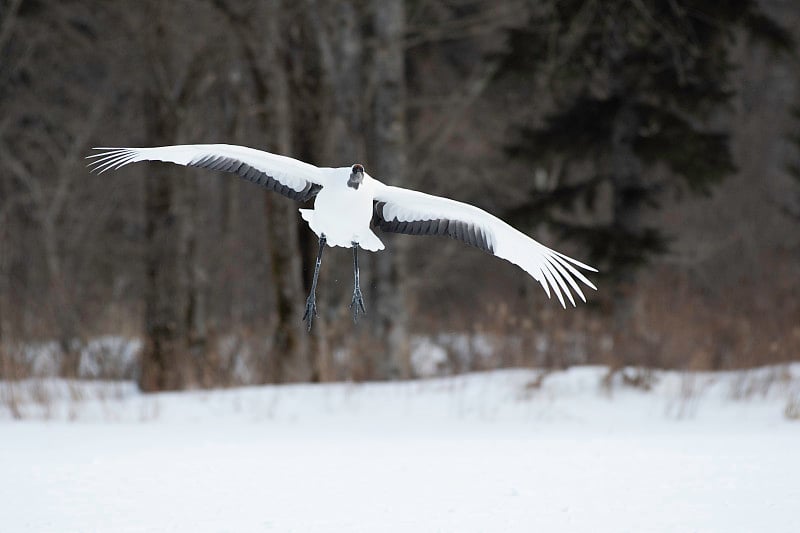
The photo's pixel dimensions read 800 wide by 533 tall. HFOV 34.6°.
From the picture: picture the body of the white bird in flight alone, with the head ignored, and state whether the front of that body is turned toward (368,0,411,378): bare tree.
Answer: no

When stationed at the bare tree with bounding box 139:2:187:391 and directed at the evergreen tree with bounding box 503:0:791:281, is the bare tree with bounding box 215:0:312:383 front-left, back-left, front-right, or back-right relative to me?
front-right

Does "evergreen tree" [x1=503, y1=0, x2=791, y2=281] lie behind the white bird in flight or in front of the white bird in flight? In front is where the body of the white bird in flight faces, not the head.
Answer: behind

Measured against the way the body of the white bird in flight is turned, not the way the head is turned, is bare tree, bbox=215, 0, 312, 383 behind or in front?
behind

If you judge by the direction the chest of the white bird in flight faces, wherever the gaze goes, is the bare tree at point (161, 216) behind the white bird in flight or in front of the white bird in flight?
behind

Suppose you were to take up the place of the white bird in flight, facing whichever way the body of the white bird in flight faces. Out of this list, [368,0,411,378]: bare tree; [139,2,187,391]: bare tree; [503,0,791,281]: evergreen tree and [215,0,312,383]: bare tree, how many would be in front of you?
0

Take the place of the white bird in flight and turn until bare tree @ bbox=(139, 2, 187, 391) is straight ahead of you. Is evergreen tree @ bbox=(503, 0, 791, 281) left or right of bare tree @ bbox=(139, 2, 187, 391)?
right

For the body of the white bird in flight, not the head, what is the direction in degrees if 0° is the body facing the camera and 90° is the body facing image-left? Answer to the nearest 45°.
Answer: approximately 0°

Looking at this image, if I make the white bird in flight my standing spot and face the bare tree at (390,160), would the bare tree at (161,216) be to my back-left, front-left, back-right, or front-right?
front-left
